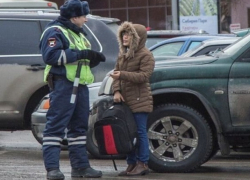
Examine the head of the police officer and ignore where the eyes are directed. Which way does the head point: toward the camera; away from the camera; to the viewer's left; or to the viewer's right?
to the viewer's right

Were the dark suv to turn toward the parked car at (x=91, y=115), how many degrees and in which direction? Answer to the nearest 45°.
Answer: approximately 45° to its right

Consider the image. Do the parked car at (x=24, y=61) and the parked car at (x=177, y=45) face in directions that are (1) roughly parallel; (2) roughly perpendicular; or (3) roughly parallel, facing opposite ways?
roughly parallel

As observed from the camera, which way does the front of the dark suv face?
facing to the left of the viewer

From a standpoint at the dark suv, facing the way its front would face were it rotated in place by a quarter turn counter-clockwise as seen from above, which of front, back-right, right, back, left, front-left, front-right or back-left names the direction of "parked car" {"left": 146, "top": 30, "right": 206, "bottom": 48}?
back

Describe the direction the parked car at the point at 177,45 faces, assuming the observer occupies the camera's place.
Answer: facing to the left of the viewer

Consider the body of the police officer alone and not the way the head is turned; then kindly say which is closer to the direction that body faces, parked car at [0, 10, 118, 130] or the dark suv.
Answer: the dark suv

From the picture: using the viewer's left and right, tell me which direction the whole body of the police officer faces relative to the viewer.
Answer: facing the viewer and to the right of the viewer

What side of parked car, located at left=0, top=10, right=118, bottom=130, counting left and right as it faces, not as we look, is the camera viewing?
left

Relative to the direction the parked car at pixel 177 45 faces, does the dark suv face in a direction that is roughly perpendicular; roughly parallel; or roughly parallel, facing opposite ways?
roughly parallel
